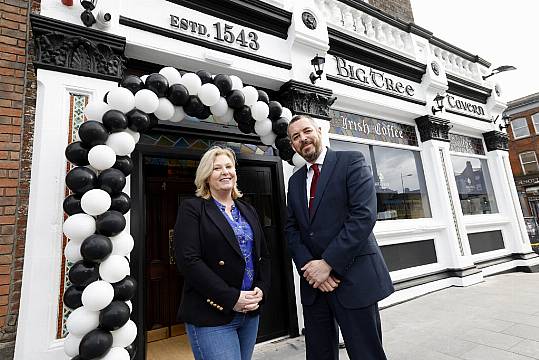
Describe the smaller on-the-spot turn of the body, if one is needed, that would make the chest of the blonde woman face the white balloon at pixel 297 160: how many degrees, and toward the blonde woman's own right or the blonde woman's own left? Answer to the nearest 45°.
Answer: approximately 90° to the blonde woman's own left

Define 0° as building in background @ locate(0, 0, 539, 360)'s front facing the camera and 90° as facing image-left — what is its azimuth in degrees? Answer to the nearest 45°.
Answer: approximately 315°

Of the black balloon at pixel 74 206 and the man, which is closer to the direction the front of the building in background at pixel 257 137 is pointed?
the man

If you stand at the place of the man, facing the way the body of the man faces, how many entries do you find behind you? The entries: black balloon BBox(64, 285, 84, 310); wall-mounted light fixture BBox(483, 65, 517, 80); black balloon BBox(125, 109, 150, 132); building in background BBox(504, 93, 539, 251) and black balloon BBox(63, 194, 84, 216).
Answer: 2

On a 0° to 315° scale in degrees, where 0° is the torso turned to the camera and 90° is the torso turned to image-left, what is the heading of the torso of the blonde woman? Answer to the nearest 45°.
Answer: approximately 315°

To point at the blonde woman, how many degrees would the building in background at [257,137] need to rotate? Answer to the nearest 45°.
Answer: approximately 45° to its right
